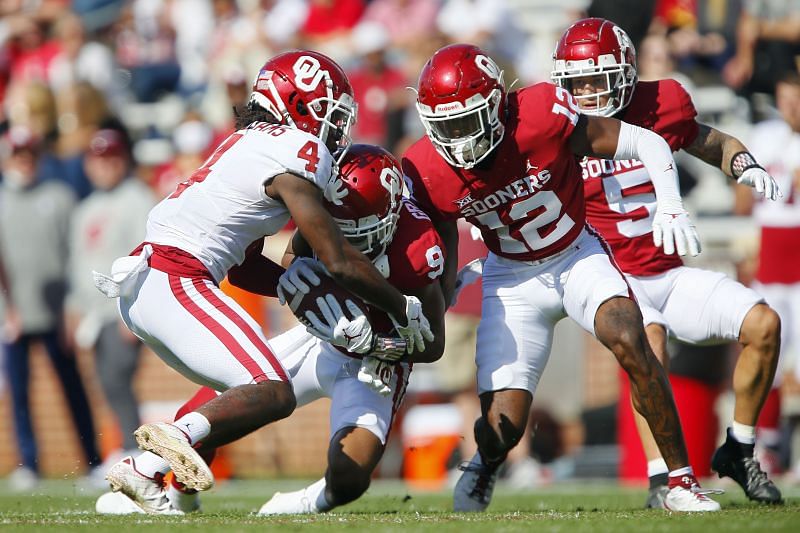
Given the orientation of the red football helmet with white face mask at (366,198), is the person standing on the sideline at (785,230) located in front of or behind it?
behind

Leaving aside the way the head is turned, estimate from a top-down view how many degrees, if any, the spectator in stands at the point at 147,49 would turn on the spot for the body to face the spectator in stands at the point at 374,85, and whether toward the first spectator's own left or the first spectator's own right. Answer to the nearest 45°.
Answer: approximately 45° to the first spectator's own left

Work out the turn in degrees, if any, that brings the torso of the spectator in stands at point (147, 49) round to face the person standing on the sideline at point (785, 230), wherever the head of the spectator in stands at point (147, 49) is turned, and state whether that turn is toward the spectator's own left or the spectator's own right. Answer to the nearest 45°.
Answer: approximately 45° to the spectator's own left

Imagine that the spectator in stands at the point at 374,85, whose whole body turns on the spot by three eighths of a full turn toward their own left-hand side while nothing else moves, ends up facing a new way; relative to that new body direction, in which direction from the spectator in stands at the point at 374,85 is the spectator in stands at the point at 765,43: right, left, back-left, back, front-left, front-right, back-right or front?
front-right

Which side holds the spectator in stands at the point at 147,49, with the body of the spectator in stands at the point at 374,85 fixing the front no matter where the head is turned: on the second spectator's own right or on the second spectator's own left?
on the second spectator's own right
